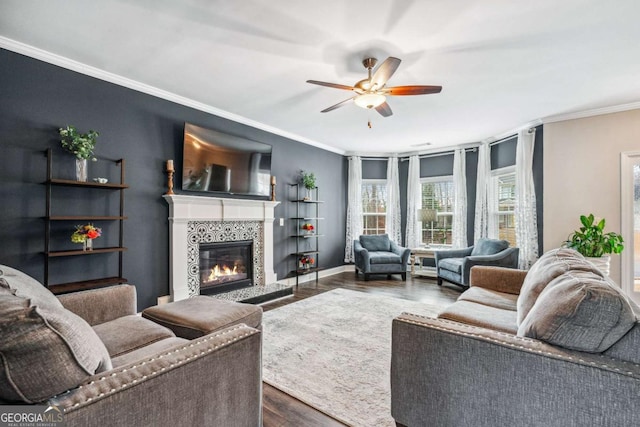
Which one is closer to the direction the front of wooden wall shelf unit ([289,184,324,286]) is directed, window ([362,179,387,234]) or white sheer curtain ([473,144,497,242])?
the white sheer curtain

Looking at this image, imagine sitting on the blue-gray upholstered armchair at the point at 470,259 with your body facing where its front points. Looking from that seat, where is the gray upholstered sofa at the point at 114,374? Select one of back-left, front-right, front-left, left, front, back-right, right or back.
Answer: front-left

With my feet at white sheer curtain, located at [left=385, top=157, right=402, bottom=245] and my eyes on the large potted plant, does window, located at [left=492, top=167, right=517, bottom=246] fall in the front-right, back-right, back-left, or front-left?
front-left

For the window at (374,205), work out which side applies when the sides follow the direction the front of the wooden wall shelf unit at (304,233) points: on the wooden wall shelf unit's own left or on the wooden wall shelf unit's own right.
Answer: on the wooden wall shelf unit's own left

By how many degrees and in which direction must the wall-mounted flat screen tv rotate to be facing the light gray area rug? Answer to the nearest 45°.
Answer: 0° — it already faces it

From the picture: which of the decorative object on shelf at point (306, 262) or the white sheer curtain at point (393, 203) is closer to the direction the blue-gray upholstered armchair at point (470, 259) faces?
the decorative object on shelf

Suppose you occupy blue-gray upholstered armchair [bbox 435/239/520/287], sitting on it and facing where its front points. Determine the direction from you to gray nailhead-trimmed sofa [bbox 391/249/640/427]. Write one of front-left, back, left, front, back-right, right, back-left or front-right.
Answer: front-left

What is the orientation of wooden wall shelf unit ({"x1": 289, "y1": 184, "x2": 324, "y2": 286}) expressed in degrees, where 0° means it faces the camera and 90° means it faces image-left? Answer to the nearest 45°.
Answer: approximately 315°

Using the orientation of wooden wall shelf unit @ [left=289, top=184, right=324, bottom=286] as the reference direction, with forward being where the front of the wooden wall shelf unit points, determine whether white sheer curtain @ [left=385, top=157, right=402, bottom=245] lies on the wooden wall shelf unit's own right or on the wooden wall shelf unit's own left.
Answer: on the wooden wall shelf unit's own left

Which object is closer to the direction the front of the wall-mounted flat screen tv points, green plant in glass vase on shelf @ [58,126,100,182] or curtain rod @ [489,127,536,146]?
the curtain rod

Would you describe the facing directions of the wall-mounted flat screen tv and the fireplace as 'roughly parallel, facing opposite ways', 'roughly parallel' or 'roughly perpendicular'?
roughly parallel

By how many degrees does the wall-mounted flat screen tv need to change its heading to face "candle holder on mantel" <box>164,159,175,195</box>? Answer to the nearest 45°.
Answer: approximately 90° to its right

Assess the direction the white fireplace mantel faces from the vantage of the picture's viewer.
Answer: facing the viewer and to the right of the viewer

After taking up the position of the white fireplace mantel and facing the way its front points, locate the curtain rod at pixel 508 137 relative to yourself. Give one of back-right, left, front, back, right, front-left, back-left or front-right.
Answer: front-left

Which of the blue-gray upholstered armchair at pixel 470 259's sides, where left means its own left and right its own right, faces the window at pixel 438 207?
right

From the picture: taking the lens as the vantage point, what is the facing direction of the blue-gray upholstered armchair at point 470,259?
facing the viewer and to the left of the viewer

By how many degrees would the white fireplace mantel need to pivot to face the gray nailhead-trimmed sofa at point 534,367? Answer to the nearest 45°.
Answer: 0° — it already faces it
